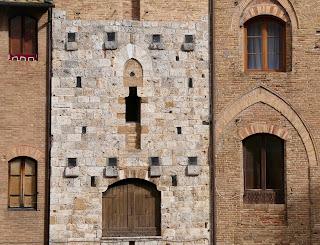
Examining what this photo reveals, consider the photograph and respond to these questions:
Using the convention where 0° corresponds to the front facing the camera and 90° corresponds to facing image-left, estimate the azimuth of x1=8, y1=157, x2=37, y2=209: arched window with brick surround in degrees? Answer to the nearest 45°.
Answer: approximately 0°

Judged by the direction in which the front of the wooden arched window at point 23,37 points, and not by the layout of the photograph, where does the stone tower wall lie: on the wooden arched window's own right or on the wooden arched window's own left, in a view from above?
on the wooden arched window's own left

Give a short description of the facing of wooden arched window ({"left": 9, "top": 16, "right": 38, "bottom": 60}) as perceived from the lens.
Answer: facing the viewer

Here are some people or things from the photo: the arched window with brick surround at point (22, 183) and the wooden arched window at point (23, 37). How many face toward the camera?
2

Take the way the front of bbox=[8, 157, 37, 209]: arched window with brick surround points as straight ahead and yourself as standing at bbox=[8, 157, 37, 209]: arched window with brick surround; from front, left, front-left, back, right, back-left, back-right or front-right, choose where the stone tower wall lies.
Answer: left
